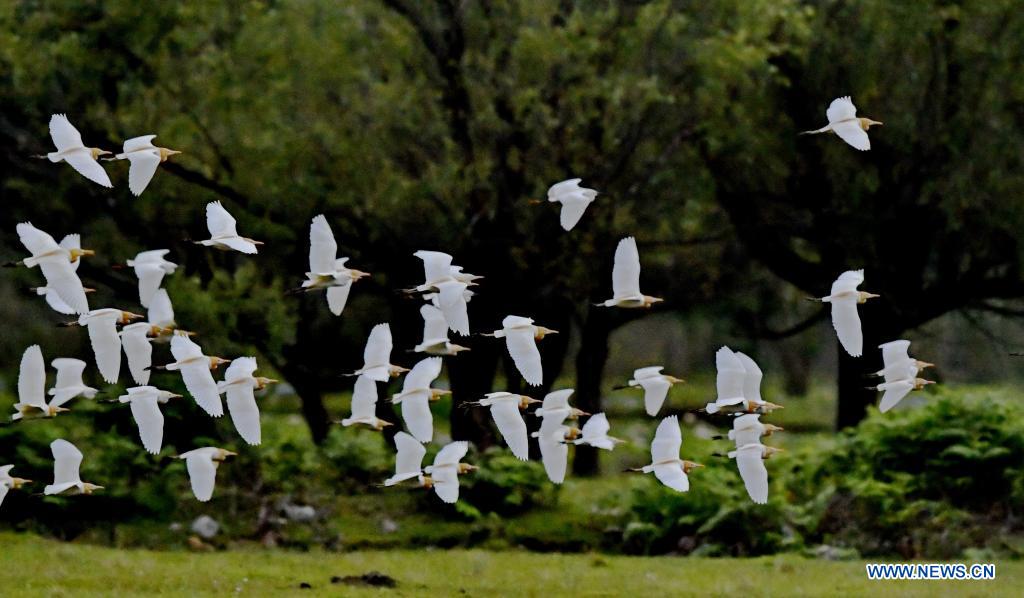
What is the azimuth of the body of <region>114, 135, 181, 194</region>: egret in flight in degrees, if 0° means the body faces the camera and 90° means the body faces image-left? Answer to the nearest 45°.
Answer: approximately 270°

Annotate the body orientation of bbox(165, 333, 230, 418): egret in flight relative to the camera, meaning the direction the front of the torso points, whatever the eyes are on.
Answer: to the viewer's right

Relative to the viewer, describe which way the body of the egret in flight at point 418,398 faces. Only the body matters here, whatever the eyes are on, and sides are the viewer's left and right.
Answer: facing to the right of the viewer

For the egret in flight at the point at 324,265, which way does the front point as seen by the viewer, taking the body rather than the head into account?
to the viewer's right

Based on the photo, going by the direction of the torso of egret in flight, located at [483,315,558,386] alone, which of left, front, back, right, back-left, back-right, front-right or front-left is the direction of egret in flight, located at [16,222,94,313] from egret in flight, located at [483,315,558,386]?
back

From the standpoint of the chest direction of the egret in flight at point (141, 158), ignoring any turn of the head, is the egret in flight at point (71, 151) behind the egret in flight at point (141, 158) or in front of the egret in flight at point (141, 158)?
behind

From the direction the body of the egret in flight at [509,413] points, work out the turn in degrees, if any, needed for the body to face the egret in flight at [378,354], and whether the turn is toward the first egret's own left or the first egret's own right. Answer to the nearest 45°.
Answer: approximately 180°

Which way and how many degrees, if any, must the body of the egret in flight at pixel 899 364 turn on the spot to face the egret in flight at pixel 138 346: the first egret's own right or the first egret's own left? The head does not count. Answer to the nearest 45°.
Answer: approximately 180°

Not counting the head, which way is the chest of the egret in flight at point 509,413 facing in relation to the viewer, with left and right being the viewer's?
facing to the right of the viewer

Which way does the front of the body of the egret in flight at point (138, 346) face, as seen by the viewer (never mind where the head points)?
to the viewer's right

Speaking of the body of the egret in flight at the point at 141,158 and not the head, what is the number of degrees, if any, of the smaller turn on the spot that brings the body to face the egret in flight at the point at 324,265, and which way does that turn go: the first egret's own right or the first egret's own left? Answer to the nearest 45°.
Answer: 0° — it already faces it

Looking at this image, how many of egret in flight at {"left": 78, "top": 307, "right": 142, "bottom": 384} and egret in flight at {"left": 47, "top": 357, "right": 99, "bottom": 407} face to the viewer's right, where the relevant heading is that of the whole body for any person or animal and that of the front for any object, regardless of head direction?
2

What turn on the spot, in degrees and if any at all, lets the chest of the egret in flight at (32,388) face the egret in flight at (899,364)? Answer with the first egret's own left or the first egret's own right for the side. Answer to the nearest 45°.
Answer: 0° — it already faces it

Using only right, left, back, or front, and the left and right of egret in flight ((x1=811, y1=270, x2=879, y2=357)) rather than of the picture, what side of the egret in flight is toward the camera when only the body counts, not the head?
right
